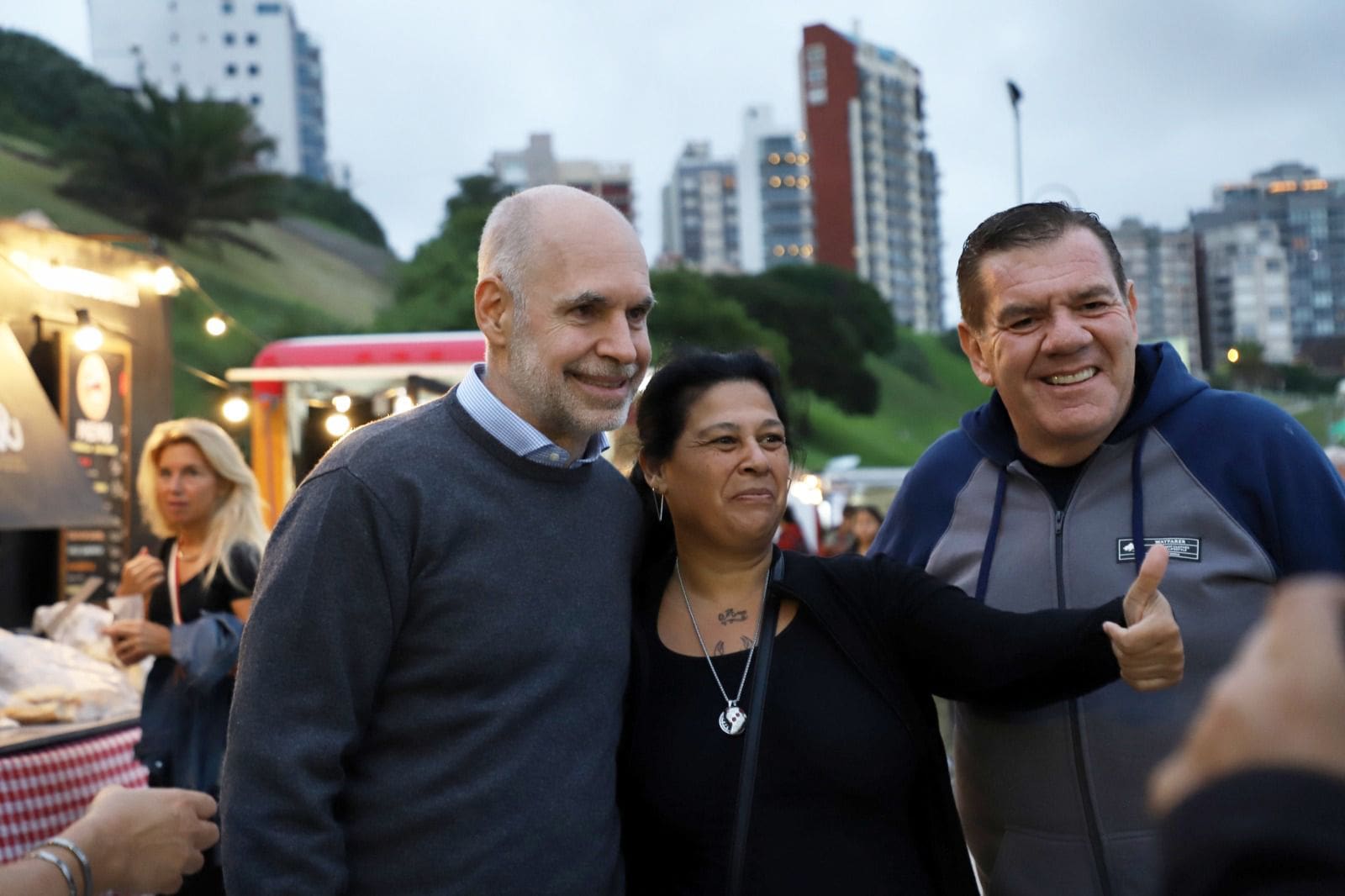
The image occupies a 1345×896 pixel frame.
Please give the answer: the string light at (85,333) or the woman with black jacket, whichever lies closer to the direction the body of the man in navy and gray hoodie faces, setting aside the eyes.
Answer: the woman with black jacket

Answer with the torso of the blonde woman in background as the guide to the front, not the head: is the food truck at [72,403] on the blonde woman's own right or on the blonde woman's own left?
on the blonde woman's own right

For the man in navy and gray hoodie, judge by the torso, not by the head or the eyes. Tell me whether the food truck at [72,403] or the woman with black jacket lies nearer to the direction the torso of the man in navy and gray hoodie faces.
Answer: the woman with black jacket

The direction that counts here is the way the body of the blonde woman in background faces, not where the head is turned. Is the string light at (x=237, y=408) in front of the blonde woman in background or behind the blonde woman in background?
behind

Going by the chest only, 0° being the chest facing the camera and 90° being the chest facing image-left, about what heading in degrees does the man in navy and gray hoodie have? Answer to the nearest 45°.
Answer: approximately 0°

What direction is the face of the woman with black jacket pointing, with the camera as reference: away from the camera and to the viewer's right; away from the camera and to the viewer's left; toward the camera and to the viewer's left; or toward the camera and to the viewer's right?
toward the camera and to the viewer's right
